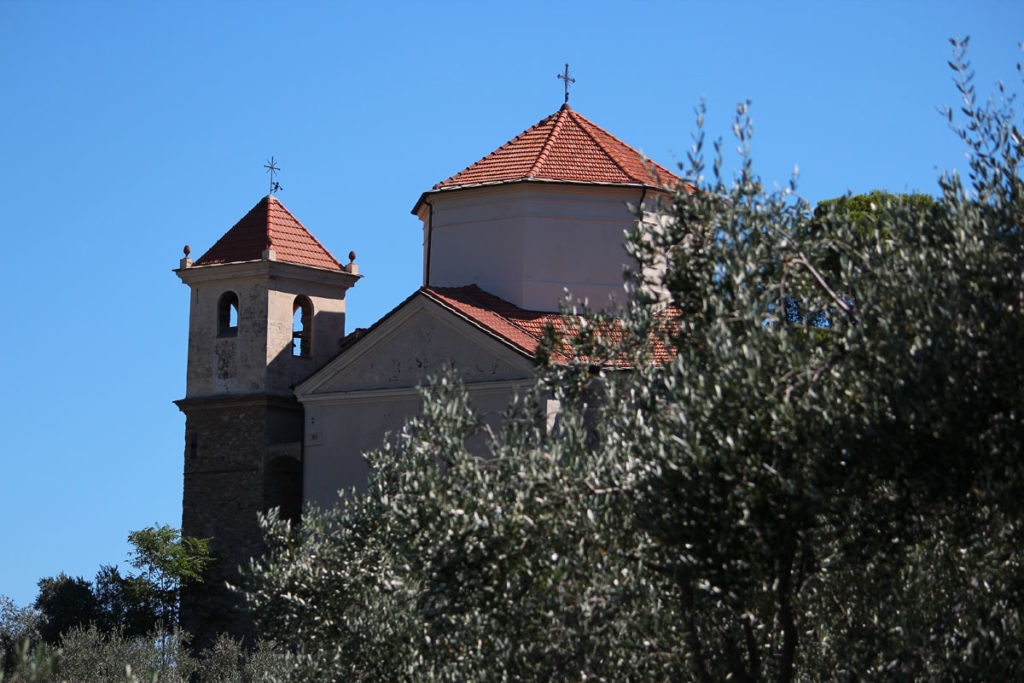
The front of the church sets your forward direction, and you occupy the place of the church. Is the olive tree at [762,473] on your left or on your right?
on your left

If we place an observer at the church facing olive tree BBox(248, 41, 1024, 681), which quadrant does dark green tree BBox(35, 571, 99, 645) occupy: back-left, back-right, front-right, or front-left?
back-right

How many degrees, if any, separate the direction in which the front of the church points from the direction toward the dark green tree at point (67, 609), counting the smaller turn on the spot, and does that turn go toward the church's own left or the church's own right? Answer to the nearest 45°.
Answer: approximately 90° to the church's own right

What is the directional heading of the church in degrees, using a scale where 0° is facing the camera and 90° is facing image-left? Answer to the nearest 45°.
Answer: approximately 45°
